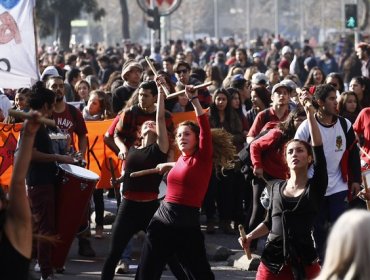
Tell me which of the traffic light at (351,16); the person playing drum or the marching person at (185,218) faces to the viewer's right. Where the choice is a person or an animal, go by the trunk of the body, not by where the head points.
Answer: the person playing drum

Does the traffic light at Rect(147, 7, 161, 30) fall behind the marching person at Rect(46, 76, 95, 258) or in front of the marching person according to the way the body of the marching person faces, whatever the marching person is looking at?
behind

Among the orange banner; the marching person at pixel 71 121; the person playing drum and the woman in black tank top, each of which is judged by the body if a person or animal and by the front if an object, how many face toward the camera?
3
